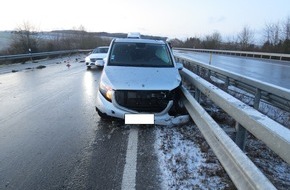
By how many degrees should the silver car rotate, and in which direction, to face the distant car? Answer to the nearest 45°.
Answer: approximately 180°

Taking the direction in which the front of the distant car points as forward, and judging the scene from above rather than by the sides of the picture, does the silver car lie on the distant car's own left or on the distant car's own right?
on the distant car's own left

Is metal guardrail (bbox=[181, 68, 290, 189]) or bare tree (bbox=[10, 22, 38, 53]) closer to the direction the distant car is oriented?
the metal guardrail

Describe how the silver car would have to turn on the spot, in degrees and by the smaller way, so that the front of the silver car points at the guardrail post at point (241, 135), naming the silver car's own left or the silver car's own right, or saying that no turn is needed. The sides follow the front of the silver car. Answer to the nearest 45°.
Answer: approximately 45° to the silver car's own left

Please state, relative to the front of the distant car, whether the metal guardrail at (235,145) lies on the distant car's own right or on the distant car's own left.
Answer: on the distant car's own left

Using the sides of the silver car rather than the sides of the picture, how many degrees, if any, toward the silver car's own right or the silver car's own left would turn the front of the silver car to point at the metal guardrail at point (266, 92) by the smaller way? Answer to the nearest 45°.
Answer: approximately 90° to the silver car's own left

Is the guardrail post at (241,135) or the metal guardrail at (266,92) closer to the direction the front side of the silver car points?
the guardrail post

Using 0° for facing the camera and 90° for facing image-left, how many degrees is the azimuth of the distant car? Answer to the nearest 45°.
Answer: approximately 45°

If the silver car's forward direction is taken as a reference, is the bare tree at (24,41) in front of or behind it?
behind

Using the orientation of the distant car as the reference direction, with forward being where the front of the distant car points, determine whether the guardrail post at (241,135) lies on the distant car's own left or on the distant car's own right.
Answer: on the distant car's own left

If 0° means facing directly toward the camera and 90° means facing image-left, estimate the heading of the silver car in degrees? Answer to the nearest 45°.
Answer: approximately 0°
